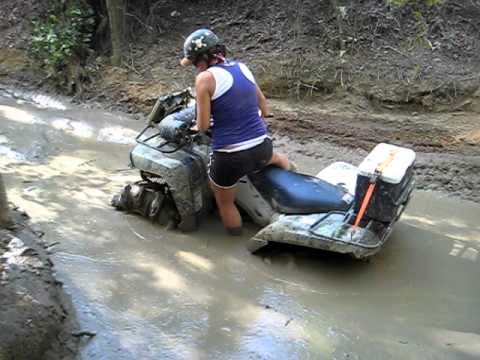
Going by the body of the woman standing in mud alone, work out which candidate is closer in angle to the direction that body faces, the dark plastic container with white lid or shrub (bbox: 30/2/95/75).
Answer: the shrub

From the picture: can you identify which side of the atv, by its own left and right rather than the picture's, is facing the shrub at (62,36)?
front

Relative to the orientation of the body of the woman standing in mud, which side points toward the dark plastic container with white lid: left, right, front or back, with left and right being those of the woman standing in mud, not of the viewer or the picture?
right

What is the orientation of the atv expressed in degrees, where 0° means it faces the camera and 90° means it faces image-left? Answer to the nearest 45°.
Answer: approximately 135°

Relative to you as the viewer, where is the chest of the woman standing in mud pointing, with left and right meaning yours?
facing away from the viewer and to the left of the viewer

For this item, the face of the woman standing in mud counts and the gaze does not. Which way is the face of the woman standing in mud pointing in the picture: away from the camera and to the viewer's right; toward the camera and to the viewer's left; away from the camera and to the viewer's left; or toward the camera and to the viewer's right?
away from the camera and to the viewer's left

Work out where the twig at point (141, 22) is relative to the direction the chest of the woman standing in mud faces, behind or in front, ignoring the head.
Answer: in front

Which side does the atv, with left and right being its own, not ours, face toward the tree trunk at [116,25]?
front
